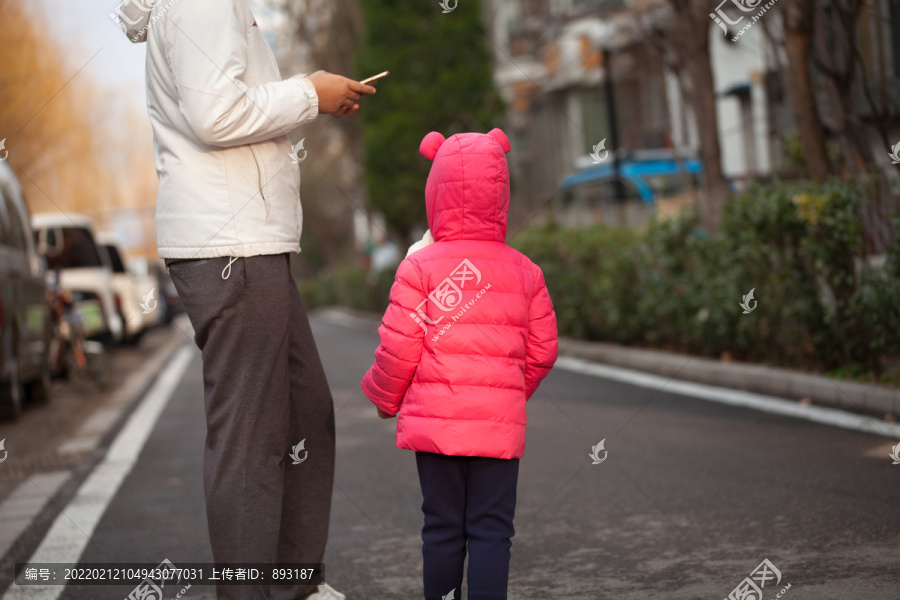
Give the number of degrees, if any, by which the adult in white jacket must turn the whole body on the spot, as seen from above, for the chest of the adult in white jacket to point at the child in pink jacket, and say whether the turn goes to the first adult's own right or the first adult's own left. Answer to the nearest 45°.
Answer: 0° — they already face them

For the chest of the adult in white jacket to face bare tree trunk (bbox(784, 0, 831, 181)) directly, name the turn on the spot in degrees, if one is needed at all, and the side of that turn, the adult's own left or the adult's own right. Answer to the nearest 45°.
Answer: approximately 45° to the adult's own left

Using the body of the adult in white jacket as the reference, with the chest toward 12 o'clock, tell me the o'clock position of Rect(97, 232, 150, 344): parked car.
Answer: The parked car is roughly at 9 o'clock from the adult in white jacket.

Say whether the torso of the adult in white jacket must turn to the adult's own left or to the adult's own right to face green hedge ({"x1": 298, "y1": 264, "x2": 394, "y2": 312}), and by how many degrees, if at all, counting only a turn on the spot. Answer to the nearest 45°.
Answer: approximately 90° to the adult's own left

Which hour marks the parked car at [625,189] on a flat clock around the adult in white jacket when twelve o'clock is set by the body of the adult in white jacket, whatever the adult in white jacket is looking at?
The parked car is roughly at 10 o'clock from the adult in white jacket.

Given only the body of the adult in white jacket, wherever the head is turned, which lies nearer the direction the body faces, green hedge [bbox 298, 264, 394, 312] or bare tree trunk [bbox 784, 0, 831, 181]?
the bare tree trunk

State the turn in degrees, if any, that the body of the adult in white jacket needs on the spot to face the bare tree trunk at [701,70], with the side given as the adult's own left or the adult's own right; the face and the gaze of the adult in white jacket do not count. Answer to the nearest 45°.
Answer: approximately 45° to the adult's own left

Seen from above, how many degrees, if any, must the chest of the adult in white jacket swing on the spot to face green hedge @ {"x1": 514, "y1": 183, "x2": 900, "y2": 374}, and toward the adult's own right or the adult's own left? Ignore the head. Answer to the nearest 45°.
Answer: approximately 45° to the adult's own left

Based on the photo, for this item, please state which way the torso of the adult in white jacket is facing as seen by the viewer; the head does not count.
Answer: to the viewer's right
